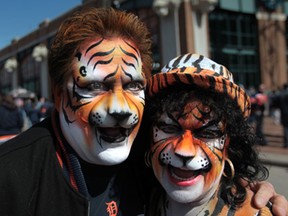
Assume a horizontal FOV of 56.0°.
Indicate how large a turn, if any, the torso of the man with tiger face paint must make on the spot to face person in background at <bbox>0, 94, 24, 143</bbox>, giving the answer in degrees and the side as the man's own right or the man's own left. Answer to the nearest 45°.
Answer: approximately 180°

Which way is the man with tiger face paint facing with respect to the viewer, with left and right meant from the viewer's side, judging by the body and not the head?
facing the viewer and to the right of the viewer

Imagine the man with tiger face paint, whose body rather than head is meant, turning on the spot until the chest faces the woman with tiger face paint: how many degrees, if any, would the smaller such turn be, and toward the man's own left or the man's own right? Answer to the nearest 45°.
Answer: approximately 45° to the man's own left

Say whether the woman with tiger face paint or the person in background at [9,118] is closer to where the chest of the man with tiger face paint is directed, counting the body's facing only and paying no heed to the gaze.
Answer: the woman with tiger face paint
